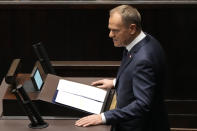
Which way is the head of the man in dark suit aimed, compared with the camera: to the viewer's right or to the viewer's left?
to the viewer's left

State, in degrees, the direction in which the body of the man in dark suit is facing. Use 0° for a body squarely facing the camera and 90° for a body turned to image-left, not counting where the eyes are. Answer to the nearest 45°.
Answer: approximately 90°

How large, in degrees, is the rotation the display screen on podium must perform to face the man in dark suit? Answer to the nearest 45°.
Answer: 0° — it already faces them

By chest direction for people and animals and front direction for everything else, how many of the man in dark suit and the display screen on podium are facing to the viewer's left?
1

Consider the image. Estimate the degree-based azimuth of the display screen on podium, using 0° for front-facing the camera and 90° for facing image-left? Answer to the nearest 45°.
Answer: approximately 315°
